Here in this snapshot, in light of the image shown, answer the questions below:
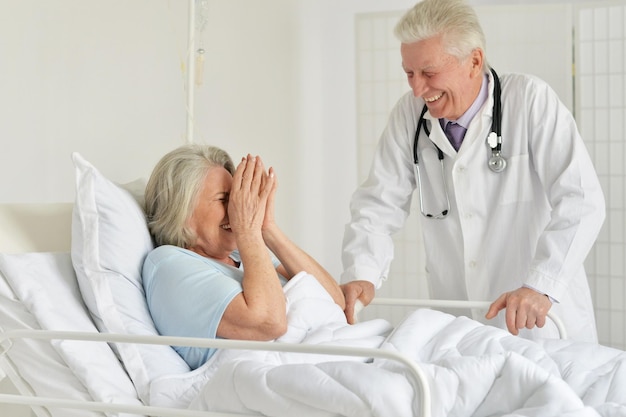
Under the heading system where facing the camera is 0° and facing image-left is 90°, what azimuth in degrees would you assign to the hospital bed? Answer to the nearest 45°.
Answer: approximately 270°

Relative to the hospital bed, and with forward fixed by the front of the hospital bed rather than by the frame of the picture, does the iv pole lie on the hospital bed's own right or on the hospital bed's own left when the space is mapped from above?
on the hospital bed's own left
